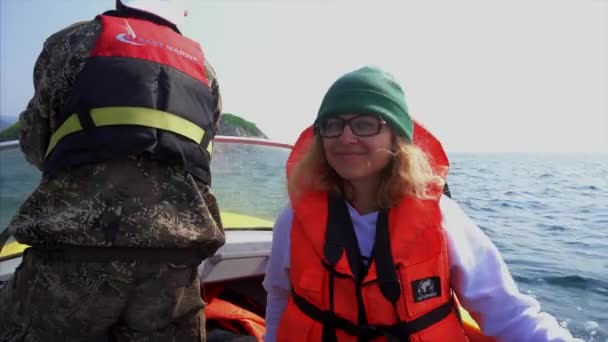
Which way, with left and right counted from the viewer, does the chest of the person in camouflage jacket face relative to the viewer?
facing away from the viewer

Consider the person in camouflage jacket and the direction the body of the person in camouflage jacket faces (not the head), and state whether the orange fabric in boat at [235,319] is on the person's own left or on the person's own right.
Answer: on the person's own right

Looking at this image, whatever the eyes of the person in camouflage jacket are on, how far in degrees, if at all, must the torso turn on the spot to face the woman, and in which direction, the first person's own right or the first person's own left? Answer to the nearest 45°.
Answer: approximately 90° to the first person's own right
